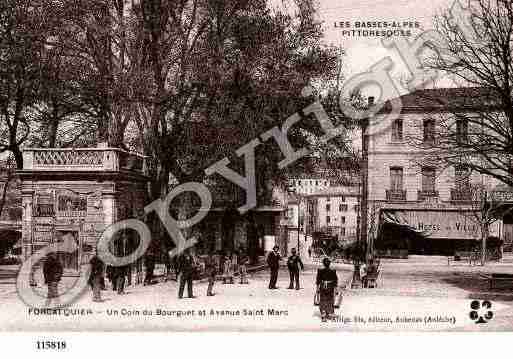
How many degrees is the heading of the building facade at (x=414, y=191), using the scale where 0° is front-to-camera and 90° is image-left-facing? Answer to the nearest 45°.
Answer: approximately 0°

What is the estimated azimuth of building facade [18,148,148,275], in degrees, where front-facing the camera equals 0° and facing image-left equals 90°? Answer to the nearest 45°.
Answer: approximately 0°

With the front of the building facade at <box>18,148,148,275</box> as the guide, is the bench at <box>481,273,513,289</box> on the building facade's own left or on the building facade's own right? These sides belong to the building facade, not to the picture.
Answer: on the building facade's own left

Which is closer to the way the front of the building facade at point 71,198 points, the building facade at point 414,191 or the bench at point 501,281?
the bench

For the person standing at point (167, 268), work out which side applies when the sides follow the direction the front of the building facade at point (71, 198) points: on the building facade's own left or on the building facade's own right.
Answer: on the building facade's own left
